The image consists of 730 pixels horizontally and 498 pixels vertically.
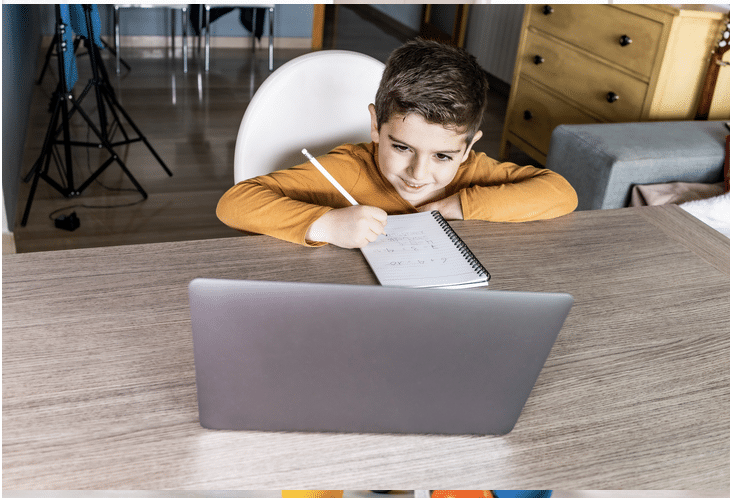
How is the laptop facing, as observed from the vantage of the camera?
facing away from the viewer

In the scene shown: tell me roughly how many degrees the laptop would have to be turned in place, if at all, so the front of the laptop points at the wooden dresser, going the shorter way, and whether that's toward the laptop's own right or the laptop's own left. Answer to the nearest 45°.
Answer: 0° — it already faces it

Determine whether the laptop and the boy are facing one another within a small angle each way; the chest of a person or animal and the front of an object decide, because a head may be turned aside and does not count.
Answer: yes

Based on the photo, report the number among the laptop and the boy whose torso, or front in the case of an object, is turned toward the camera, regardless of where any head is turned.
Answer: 1

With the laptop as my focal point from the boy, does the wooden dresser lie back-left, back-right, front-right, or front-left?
back-left

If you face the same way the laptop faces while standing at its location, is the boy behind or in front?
in front

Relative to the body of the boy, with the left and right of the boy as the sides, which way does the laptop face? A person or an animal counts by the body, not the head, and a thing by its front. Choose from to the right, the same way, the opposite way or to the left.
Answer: the opposite way

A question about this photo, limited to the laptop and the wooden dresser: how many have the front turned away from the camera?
1

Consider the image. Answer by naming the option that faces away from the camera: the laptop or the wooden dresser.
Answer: the laptop

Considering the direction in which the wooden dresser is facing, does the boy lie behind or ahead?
ahead

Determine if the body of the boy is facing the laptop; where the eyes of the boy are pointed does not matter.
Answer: yes
